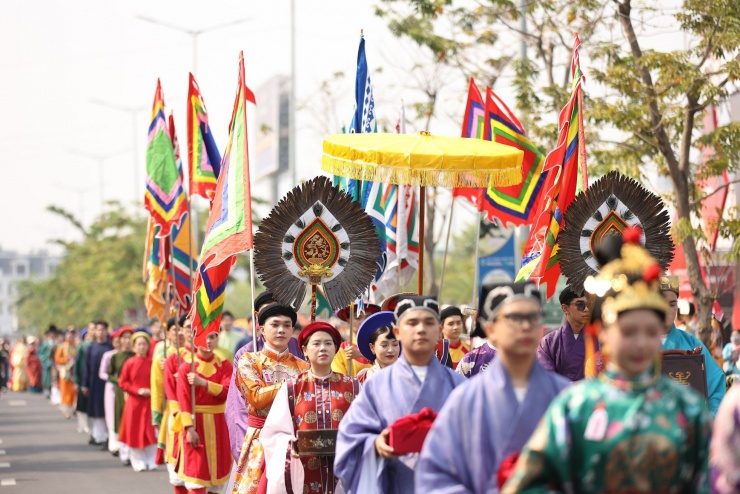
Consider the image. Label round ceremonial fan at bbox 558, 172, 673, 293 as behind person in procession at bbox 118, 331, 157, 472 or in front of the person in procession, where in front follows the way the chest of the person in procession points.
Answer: in front

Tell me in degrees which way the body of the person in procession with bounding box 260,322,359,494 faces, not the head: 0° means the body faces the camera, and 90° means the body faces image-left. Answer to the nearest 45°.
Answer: approximately 0°

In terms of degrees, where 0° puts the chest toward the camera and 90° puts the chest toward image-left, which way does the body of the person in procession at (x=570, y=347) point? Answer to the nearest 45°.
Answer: approximately 315°

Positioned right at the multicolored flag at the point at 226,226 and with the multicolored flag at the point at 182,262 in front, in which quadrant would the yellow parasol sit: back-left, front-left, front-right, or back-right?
back-right

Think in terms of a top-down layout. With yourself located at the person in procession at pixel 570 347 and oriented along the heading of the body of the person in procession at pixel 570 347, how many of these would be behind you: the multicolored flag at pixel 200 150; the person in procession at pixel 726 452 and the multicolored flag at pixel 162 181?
2

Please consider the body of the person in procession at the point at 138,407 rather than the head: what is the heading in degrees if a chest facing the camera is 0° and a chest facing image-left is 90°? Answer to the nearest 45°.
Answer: approximately 315°
